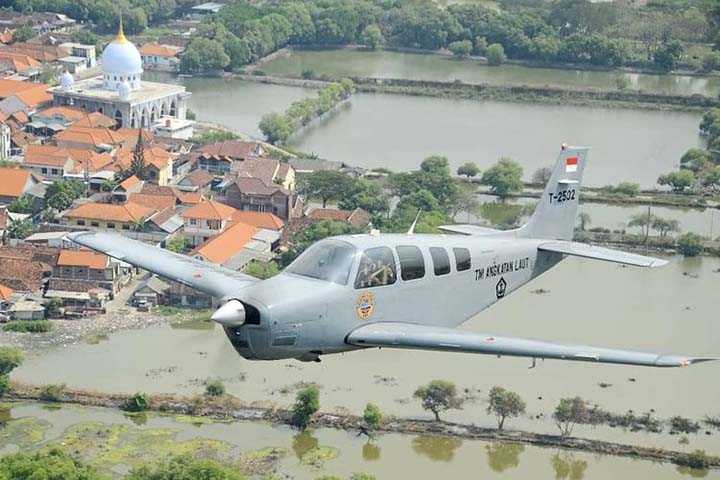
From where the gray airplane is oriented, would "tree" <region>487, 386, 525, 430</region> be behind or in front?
behind

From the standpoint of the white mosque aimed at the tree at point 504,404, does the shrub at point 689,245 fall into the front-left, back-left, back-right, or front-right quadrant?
front-left

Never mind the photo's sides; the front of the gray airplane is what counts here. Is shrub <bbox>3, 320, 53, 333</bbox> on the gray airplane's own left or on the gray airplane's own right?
on the gray airplane's own right

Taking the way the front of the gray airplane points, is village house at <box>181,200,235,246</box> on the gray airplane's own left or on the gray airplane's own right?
on the gray airplane's own right

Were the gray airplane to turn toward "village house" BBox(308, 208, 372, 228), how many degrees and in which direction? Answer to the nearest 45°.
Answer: approximately 135° to its right

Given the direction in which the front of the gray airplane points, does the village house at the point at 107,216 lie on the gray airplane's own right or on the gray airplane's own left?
on the gray airplane's own right

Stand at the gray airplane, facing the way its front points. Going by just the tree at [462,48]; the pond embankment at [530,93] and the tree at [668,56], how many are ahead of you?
0

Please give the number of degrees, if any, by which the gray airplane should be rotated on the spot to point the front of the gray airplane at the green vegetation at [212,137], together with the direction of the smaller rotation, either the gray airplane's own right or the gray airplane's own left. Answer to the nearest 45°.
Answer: approximately 135° to the gray airplane's own right

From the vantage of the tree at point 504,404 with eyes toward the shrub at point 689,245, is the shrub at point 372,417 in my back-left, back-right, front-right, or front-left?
back-left

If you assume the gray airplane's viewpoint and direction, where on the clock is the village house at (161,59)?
The village house is roughly at 4 o'clock from the gray airplane.

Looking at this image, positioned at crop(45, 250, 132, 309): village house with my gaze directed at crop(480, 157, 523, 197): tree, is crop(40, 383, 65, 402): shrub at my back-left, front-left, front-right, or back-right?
back-right

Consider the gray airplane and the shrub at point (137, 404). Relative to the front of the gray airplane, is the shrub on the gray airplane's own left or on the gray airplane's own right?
on the gray airplane's own right

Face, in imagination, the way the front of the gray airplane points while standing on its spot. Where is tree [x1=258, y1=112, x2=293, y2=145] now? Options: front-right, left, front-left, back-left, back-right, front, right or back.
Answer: back-right

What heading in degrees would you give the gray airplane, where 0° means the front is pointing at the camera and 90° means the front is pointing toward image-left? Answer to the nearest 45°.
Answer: approximately 45°
